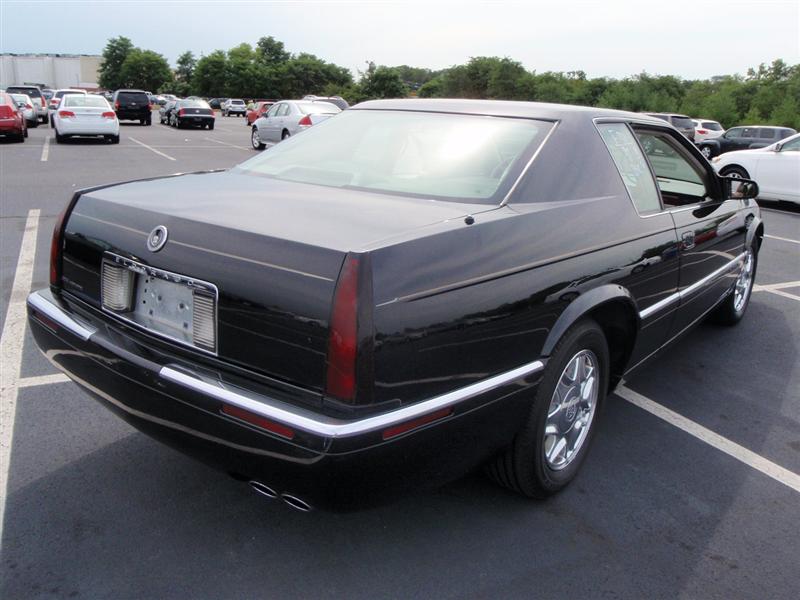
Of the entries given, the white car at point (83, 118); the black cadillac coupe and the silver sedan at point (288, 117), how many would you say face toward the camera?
0

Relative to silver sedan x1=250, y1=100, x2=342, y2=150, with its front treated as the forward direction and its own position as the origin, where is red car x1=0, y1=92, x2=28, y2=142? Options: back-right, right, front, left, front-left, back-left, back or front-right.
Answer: front-left

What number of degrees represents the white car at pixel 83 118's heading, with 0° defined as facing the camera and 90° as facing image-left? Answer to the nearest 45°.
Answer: approximately 180°

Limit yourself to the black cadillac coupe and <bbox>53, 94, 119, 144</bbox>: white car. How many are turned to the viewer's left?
0

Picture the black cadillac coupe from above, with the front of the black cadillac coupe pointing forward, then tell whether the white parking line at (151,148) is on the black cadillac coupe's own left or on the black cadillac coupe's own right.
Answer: on the black cadillac coupe's own left

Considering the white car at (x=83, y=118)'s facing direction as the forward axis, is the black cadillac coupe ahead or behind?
behind

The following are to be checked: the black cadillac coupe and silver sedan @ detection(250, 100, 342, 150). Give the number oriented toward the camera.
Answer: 0

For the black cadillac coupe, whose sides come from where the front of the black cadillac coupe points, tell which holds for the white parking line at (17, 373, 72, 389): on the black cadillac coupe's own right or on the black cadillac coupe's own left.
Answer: on the black cadillac coupe's own left

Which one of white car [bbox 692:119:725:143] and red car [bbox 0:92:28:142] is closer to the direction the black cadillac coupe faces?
the white car

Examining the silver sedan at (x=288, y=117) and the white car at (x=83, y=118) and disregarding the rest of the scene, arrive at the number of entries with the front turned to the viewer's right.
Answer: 0

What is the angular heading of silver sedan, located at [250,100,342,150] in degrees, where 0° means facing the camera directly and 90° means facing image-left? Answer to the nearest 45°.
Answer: approximately 135°

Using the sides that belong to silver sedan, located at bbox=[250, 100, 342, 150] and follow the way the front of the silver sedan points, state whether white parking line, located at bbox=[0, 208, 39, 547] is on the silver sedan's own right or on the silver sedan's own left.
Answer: on the silver sedan's own left

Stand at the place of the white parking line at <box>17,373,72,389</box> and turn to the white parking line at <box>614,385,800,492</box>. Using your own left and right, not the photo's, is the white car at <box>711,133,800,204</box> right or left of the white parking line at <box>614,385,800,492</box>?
left

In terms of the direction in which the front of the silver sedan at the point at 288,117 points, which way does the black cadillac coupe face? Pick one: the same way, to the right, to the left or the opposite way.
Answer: to the right

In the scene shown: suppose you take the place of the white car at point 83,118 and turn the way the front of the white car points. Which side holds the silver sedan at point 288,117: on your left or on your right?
on your right
